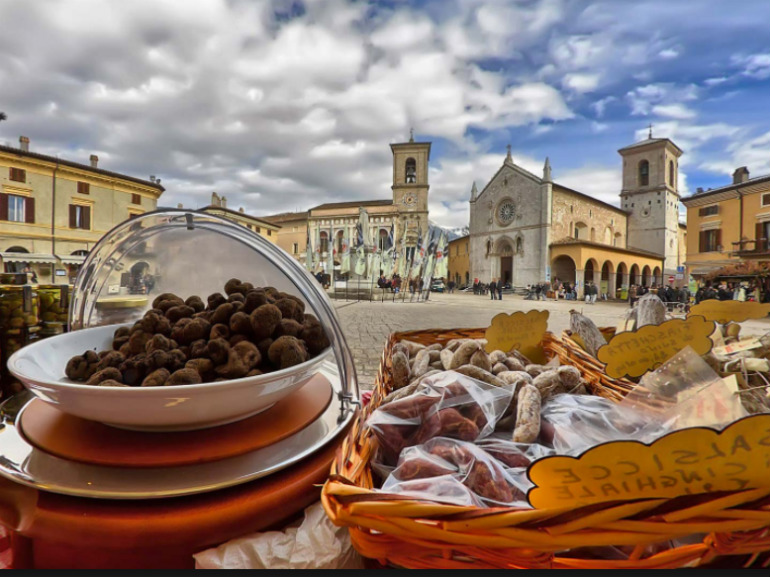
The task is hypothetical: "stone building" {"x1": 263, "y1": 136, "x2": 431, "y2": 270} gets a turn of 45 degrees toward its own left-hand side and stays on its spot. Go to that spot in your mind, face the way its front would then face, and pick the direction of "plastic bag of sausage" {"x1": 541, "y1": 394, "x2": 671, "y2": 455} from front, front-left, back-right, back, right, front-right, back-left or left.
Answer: front-right

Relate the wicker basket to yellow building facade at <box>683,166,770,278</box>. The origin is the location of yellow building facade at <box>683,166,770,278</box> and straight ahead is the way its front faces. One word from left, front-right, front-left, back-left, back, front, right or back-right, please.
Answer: front-left

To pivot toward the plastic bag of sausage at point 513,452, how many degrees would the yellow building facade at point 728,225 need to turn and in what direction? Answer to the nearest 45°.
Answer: approximately 45° to its left

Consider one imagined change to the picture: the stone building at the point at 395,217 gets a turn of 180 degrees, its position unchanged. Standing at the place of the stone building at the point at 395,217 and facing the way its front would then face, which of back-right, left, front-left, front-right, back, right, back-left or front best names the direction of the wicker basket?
back

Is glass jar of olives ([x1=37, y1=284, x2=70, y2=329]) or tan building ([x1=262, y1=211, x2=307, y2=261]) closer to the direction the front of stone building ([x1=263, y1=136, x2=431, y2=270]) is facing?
the glass jar of olives

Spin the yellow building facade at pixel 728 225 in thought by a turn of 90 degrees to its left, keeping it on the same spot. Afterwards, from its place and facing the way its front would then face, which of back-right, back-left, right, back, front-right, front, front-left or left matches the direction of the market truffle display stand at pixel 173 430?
front-right

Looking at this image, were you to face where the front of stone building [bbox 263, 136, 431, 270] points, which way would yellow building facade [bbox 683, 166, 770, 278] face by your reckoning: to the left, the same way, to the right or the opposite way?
to the right

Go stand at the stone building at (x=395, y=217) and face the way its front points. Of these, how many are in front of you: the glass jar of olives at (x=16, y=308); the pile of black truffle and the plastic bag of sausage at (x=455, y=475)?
3

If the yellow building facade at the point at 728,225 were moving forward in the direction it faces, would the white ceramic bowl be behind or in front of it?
in front

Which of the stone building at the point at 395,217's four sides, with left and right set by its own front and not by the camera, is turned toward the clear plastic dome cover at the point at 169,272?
front

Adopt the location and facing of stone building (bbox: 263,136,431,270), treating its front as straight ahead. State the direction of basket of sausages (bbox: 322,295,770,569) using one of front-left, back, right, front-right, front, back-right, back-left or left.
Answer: front

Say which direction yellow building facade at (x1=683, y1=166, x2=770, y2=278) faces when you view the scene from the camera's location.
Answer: facing the viewer and to the left of the viewer

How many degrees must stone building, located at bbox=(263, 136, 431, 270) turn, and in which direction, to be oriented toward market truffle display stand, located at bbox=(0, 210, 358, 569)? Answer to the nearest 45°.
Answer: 0° — it already faces it

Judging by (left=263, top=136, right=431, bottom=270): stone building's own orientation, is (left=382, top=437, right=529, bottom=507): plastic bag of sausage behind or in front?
in front

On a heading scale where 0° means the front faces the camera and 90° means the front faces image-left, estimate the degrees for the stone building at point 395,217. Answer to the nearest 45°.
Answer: approximately 0°

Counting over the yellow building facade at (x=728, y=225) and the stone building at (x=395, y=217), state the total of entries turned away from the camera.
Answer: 0
